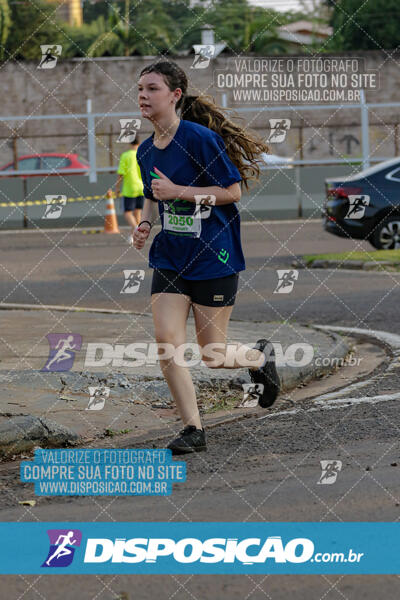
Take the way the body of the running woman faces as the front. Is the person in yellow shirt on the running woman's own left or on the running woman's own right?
on the running woman's own right

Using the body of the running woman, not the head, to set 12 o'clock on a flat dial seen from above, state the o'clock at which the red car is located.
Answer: The red car is roughly at 4 o'clock from the running woman.

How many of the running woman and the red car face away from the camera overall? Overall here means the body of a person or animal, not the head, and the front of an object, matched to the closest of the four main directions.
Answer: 0

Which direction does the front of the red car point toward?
to the viewer's left

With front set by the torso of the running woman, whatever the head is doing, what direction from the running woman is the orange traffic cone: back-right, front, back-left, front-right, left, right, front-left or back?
back-right

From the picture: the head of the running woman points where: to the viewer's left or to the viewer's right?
to the viewer's left

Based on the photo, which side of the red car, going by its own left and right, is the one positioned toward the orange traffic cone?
left

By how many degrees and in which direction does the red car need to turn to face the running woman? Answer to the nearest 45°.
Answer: approximately 90° to its left

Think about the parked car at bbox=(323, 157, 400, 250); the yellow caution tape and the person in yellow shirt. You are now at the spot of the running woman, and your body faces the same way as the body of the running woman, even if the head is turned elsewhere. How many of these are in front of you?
0

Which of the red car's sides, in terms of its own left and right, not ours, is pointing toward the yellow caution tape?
left
